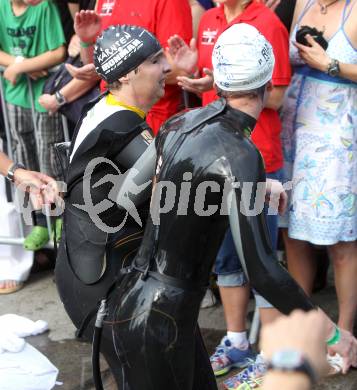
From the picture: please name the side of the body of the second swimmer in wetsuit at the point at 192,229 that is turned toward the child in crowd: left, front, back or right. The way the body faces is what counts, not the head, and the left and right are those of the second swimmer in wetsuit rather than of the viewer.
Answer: left

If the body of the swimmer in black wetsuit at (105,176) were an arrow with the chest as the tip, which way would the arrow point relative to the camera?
to the viewer's right

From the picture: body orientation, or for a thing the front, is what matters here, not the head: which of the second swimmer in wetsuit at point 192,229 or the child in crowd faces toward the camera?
the child in crowd

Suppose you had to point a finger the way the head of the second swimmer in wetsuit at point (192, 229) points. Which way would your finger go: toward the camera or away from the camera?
away from the camera

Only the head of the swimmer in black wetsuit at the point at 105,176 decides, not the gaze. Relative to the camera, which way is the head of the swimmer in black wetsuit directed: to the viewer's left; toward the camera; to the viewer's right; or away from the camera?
to the viewer's right

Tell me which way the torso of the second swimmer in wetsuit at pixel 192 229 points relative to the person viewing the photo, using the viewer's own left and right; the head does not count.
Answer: facing away from the viewer and to the right of the viewer

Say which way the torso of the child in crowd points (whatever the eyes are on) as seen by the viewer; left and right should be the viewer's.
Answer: facing the viewer
